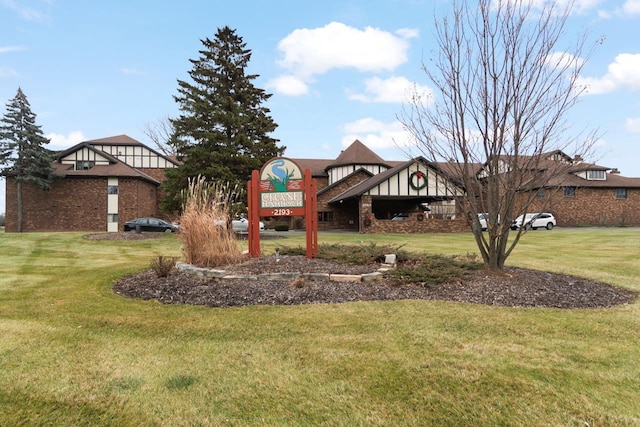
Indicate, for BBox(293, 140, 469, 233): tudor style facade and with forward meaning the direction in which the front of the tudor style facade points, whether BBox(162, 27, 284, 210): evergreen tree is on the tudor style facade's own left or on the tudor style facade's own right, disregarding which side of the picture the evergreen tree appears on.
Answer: on the tudor style facade's own right

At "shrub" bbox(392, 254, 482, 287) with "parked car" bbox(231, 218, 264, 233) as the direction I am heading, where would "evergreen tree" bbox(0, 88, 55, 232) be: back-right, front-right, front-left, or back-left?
front-left

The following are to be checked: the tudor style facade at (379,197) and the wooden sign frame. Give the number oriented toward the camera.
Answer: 2

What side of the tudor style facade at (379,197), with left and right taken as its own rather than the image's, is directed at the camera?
front

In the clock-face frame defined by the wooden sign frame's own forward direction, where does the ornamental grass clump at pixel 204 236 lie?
The ornamental grass clump is roughly at 2 o'clock from the wooden sign frame.

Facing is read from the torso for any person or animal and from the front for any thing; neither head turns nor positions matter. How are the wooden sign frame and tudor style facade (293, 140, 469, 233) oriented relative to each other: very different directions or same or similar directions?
same or similar directions

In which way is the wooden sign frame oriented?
toward the camera

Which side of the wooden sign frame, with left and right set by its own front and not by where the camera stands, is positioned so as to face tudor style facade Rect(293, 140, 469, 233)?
back

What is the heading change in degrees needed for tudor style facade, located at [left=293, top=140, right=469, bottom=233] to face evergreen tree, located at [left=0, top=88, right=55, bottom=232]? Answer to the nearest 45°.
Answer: approximately 90° to its right

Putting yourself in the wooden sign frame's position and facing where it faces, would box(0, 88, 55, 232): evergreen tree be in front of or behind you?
behind

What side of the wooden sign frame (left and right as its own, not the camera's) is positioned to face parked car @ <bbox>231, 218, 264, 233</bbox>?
back

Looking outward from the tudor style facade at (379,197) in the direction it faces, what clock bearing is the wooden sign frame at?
The wooden sign frame is roughly at 12 o'clock from the tudor style facade.

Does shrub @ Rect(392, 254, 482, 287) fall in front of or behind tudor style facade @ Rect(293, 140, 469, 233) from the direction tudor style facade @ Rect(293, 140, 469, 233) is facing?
in front

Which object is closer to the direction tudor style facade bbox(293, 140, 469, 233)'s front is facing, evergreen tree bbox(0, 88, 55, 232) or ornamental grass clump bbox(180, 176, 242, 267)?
the ornamental grass clump

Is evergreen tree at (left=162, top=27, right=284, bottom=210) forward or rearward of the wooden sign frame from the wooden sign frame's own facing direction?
rearward
